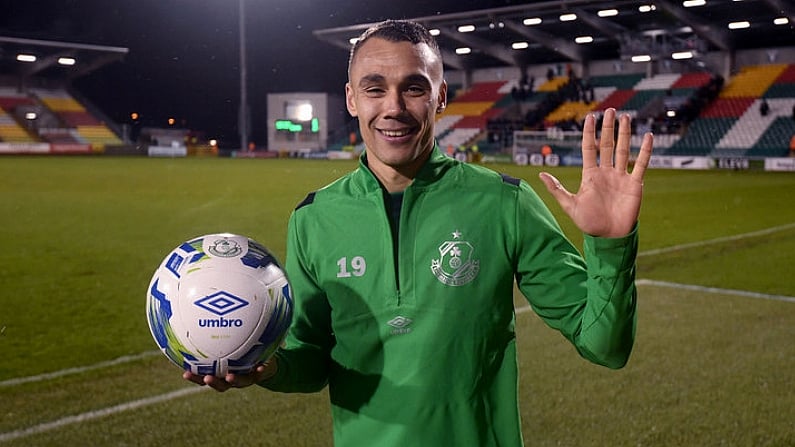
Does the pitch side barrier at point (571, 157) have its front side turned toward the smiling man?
yes

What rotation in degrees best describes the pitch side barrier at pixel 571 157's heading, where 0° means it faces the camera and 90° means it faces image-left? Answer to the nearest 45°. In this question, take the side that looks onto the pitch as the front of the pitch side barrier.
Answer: approximately 0°

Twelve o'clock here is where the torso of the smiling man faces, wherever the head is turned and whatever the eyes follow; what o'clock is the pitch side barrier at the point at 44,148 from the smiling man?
The pitch side barrier is roughly at 5 o'clock from the smiling man.

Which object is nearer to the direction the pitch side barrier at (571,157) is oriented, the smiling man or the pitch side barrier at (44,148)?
the smiling man

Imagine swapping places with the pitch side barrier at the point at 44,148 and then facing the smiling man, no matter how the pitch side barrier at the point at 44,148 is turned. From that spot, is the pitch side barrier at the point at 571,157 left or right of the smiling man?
left

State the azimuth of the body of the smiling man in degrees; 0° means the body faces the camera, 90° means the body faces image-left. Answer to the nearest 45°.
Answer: approximately 0°

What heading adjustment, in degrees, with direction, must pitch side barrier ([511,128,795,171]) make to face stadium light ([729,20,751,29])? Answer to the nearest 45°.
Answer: approximately 135° to its left

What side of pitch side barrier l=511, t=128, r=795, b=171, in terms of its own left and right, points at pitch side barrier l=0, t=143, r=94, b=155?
right
